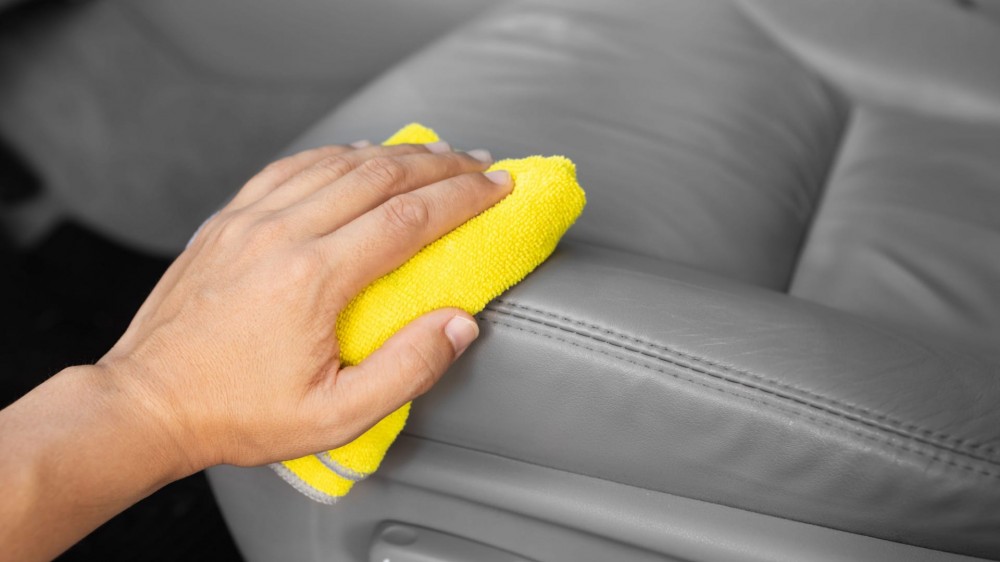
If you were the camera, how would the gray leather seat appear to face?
facing away from the viewer and to the left of the viewer
